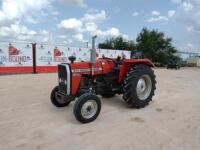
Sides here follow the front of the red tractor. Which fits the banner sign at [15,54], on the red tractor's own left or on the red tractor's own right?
on the red tractor's own right

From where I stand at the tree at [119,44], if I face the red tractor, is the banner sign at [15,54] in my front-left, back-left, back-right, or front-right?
front-right

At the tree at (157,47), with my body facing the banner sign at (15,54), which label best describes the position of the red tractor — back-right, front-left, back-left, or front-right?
front-left

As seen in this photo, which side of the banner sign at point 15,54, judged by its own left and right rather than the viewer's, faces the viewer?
front

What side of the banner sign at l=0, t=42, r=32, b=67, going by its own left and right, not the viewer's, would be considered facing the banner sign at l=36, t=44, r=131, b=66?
left

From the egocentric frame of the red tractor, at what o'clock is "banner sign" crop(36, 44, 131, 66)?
The banner sign is roughly at 4 o'clock from the red tractor.

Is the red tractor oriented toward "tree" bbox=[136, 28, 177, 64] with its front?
no

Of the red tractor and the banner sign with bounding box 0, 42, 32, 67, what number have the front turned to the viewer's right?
0

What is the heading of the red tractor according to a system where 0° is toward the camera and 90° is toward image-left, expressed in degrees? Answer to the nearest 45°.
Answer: approximately 45°

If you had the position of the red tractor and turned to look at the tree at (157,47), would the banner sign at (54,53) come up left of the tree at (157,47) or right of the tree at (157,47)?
left

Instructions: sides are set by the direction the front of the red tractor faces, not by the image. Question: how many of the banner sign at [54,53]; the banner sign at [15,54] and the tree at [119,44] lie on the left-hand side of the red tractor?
0

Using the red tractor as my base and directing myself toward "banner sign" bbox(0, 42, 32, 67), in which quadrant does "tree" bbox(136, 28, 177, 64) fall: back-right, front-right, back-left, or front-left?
front-right

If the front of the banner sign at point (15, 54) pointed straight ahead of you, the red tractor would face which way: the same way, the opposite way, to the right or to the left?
to the right

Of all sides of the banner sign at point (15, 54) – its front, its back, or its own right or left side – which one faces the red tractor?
front

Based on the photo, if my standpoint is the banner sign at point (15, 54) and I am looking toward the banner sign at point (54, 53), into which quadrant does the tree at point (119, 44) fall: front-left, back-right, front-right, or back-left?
front-left
